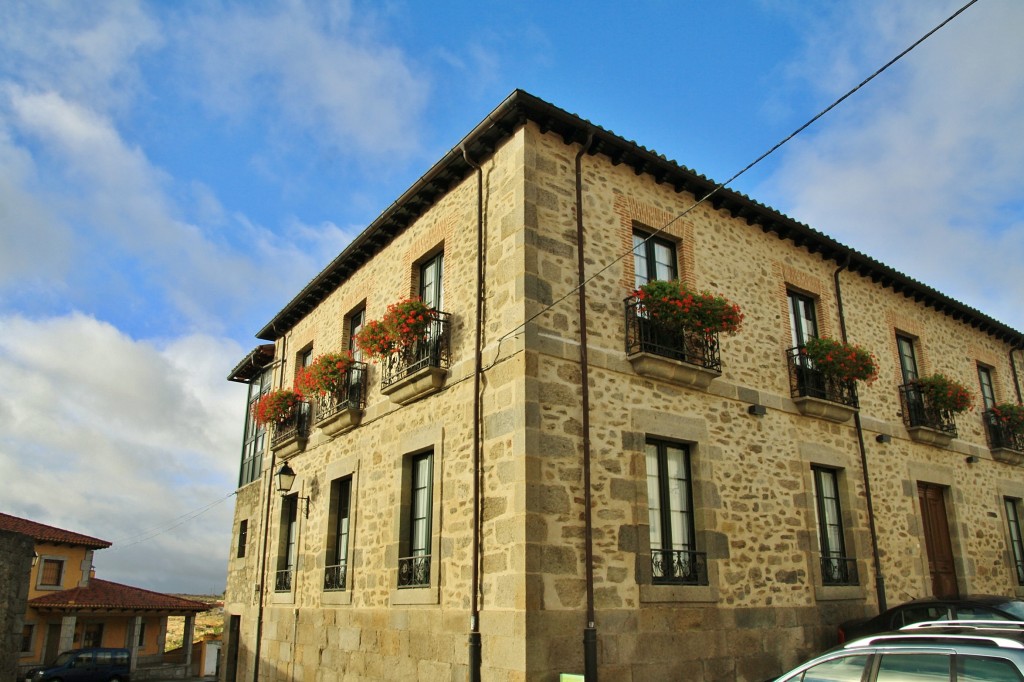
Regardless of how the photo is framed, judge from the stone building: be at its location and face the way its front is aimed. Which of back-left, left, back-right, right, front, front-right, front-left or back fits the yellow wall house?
back

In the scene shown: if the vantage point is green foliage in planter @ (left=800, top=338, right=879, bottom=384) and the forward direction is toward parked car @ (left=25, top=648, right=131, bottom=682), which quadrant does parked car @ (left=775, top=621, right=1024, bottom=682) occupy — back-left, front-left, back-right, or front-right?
back-left

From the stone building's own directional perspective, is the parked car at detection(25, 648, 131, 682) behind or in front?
behind

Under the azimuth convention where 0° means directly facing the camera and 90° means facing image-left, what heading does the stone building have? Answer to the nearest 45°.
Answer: approximately 315°
